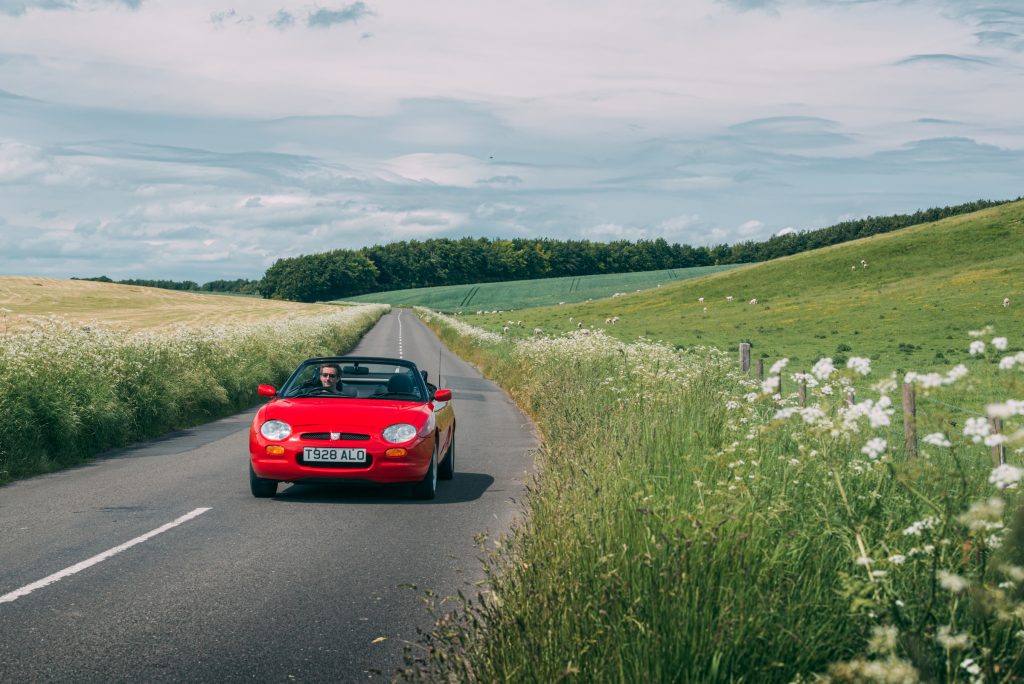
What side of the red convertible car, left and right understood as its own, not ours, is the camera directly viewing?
front
